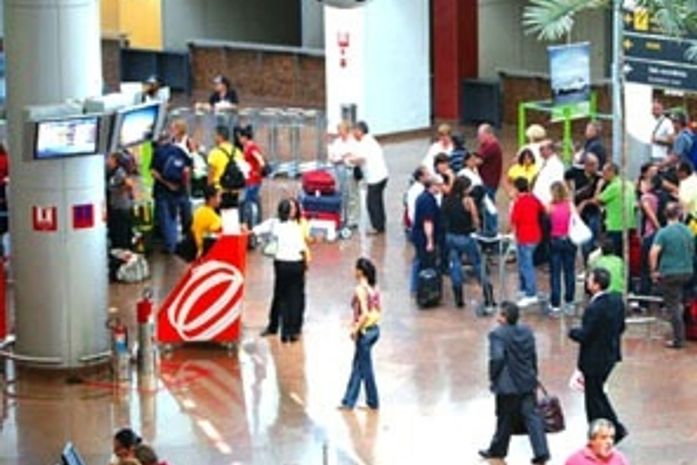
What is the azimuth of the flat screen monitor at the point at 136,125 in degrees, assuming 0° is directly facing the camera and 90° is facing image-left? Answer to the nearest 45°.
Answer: approximately 315°

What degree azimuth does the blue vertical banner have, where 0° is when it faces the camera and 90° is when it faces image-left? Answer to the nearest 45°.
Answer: approximately 0°

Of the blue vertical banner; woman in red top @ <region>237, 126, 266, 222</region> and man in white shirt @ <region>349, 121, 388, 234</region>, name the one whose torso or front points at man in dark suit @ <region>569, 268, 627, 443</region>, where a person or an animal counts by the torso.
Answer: the blue vertical banner

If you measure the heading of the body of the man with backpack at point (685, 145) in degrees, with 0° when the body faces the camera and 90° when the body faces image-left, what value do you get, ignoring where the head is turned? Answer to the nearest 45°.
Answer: approximately 90°

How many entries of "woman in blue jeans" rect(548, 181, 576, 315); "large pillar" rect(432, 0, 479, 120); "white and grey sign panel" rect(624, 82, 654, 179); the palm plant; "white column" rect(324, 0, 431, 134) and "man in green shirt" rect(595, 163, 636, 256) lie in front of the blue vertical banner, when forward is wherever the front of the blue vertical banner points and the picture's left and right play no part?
3

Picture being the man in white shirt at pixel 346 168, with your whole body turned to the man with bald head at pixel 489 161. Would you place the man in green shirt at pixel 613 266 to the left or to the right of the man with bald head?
right

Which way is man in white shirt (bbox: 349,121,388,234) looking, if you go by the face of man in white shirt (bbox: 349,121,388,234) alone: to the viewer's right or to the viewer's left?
to the viewer's left

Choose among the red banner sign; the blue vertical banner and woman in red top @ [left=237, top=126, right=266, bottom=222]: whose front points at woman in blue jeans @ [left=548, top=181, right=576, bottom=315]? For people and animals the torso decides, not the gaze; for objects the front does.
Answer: the blue vertical banner

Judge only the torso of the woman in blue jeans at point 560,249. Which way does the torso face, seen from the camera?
away from the camera

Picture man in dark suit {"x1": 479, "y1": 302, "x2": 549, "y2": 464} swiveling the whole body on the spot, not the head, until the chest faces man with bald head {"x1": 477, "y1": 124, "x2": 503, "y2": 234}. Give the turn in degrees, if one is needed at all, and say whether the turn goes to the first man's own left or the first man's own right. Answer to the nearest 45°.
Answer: approximately 45° to the first man's own right

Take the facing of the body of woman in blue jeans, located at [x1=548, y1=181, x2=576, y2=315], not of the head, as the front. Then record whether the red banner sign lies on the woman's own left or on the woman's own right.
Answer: on the woman's own left

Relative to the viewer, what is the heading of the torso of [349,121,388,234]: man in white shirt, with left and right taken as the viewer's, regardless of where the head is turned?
facing to the left of the viewer

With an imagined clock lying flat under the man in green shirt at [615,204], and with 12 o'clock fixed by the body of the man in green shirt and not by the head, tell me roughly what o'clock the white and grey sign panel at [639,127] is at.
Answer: The white and grey sign panel is roughly at 3 o'clock from the man in green shirt.
